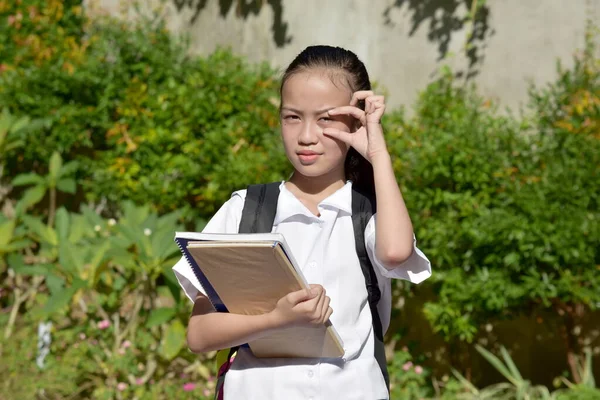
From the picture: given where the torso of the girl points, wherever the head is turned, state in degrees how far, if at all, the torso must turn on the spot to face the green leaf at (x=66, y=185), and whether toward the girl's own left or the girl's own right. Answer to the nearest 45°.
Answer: approximately 135° to the girl's own right

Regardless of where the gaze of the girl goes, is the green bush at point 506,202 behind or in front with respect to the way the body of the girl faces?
behind

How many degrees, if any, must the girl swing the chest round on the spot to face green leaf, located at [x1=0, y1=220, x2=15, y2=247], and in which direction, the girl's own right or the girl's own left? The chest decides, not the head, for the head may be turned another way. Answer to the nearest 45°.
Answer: approximately 135° to the girl's own right

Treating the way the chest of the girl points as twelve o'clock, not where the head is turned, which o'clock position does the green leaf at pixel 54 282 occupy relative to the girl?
The green leaf is roughly at 5 o'clock from the girl.

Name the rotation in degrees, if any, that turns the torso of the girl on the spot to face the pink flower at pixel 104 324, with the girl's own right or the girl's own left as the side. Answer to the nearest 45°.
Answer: approximately 135° to the girl's own right

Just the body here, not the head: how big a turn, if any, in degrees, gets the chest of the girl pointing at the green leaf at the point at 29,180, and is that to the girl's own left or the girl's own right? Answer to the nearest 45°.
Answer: approximately 135° to the girl's own right

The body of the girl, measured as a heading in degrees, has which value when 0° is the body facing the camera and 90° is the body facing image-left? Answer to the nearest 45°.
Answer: approximately 0°

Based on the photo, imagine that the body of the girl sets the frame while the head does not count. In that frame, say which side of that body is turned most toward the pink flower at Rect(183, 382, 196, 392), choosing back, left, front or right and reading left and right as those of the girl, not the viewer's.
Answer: back
